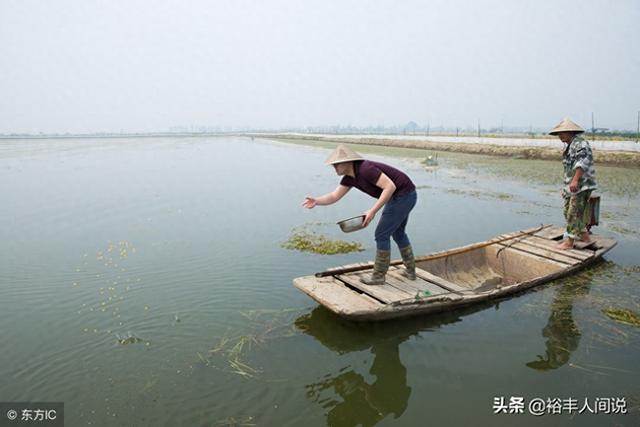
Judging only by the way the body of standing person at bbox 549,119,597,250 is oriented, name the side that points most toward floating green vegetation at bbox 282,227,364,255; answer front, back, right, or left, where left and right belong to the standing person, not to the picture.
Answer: front

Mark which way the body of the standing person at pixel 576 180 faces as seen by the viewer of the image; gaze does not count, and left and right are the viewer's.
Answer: facing to the left of the viewer

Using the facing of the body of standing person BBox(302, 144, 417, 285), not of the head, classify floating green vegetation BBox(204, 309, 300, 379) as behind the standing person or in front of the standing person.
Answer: in front

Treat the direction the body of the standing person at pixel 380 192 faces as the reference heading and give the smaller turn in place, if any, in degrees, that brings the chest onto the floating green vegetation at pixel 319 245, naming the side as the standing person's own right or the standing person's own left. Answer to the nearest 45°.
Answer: approximately 90° to the standing person's own right

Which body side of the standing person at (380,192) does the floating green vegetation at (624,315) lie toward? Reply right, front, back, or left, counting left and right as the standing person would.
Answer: back

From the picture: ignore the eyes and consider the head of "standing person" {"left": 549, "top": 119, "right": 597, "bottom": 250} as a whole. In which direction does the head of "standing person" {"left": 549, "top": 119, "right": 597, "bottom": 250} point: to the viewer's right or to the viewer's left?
to the viewer's left

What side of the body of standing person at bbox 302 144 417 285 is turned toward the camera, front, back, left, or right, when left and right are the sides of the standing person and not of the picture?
left
